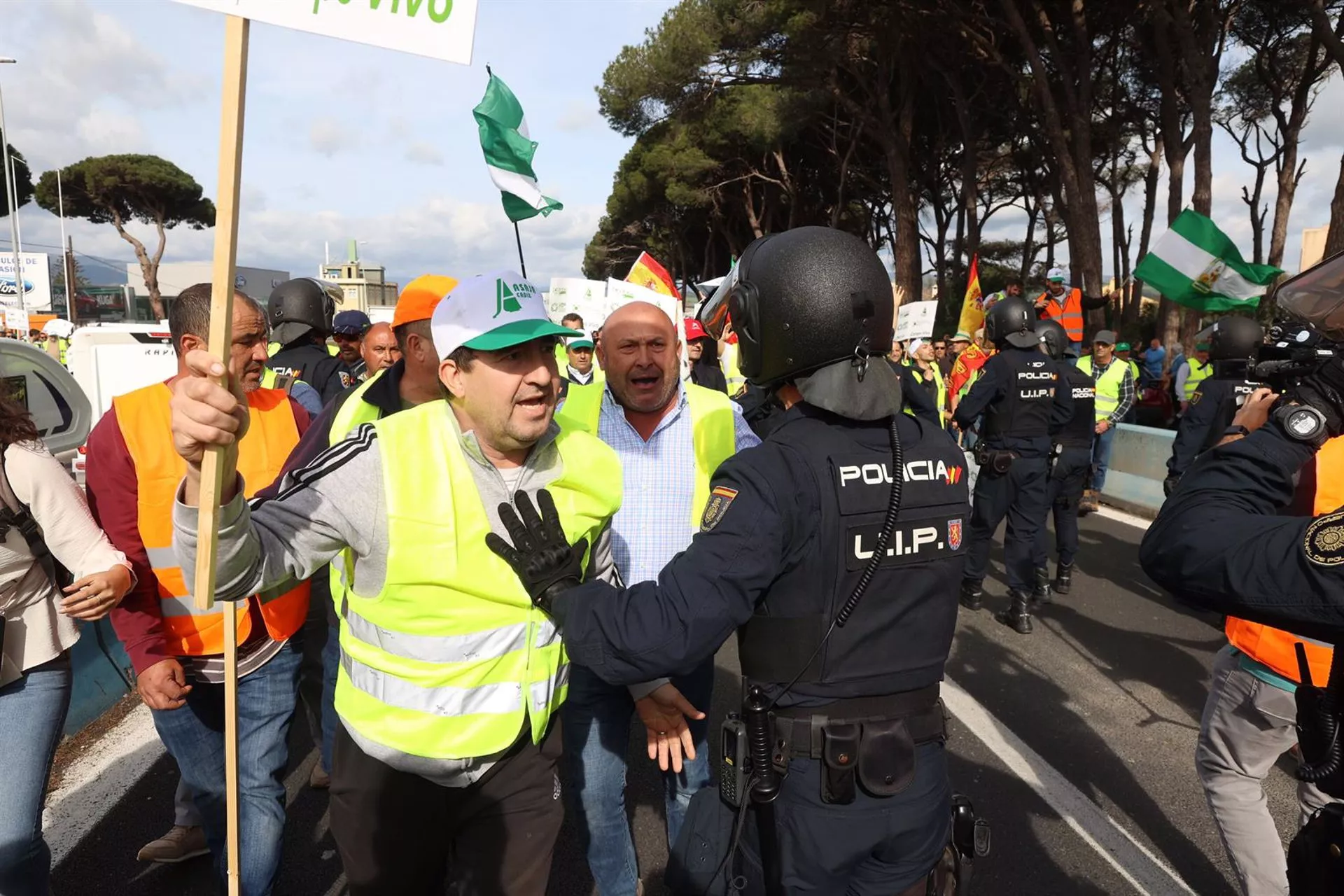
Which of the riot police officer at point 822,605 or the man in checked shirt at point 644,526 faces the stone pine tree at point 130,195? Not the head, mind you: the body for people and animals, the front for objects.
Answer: the riot police officer

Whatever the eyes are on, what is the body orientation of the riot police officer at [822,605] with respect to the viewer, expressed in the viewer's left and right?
facing away from the viewer and to the left of the viewer

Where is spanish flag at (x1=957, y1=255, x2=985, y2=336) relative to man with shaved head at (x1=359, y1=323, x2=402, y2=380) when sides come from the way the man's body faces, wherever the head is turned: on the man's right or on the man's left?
on the man's left

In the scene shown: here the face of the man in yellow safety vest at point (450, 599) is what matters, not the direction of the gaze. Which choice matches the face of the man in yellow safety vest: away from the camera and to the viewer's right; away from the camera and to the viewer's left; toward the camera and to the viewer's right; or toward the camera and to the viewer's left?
toward the camera and to the viewer's right

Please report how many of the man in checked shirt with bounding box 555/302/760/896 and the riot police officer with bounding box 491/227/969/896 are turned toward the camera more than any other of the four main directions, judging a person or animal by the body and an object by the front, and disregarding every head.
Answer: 1

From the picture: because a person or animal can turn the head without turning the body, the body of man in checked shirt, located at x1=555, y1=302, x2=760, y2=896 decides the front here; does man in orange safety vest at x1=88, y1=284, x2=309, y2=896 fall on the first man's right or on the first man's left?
on the first man's right

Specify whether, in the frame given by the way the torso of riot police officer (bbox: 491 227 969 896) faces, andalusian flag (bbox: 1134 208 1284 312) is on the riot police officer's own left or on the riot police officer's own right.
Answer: on the riot police officer's own right

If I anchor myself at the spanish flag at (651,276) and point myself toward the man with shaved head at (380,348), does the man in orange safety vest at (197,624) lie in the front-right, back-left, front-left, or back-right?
front-left

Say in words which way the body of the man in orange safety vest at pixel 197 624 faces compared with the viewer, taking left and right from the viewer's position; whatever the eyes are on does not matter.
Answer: facing the viewer and to the right of the viewer

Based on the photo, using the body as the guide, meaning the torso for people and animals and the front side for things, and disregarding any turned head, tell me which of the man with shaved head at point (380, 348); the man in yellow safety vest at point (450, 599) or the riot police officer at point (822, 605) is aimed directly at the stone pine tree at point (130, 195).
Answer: the riot police officer

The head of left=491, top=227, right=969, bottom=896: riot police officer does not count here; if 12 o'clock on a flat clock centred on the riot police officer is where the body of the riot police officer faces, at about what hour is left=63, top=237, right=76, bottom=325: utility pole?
The utility pole is roughly at 12 o'clock from the riot police officer.

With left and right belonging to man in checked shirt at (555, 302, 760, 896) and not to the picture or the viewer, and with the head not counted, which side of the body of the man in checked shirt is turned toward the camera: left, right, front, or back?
front

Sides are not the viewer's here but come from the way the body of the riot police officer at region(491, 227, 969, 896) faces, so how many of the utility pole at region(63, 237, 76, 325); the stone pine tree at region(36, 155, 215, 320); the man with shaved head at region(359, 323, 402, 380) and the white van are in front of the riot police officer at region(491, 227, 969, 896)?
4
